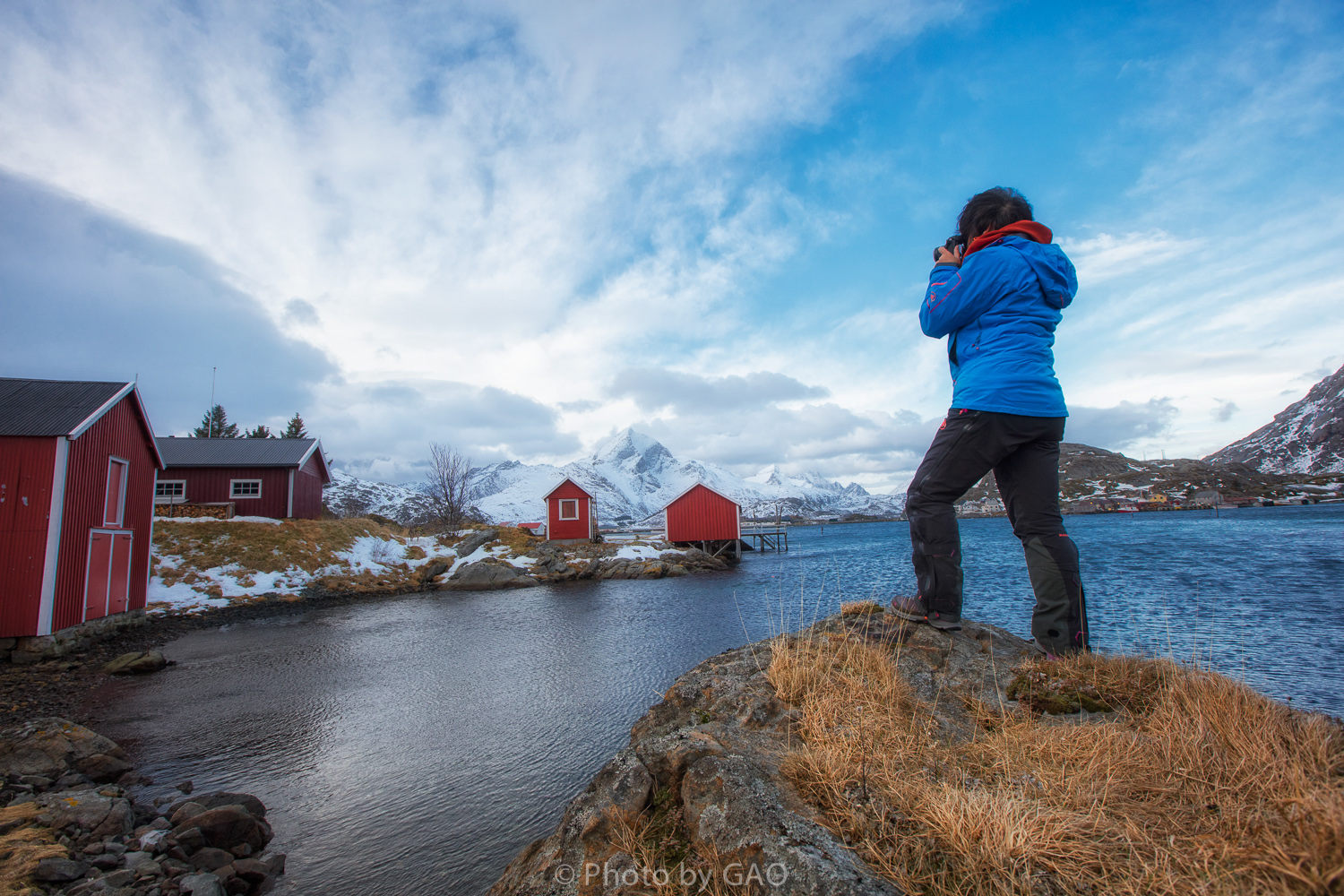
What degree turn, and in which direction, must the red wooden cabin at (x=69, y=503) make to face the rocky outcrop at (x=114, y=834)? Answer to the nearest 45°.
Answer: approximately 45° to its right

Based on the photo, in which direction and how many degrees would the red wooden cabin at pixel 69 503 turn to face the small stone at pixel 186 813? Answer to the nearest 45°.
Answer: approximately 45° to its right

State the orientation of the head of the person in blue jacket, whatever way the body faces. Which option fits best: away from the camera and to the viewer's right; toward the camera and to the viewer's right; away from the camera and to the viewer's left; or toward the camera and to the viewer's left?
away from the camera and to the viewer's left

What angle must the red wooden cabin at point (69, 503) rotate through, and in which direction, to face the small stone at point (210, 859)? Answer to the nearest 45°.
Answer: approximately 45° to its right

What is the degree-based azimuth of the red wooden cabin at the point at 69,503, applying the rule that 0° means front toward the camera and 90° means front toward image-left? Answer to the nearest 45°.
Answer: approximately 315°

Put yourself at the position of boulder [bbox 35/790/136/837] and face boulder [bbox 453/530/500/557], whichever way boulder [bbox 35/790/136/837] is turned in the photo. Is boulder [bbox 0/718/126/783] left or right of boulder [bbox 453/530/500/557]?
left

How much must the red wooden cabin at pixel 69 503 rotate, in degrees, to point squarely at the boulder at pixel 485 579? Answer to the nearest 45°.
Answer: approximately 90° to its left

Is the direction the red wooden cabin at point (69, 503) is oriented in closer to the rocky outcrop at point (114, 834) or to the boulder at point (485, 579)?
the rocky outcrop

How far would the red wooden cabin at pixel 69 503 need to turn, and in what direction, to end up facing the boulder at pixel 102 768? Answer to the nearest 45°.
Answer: approximately 45° to its right

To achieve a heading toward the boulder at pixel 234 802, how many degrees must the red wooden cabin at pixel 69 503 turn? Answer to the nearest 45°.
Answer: approximately 45° to its right

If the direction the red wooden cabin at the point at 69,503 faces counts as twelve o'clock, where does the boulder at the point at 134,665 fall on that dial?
The boulder is roughly at 1 o'clock from the red wooden cabin.

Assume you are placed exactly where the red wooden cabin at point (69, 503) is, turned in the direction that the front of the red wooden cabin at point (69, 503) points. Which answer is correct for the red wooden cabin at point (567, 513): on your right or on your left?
on your left

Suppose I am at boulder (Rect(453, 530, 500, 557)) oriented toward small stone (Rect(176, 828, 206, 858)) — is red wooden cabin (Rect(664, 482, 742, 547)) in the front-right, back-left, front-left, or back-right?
back-left
